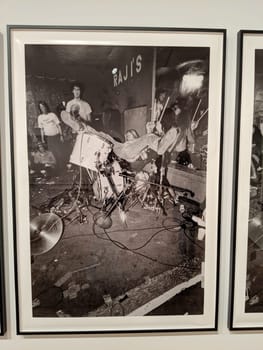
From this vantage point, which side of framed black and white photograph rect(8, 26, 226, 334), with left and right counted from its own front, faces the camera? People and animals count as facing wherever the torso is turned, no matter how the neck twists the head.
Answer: front
